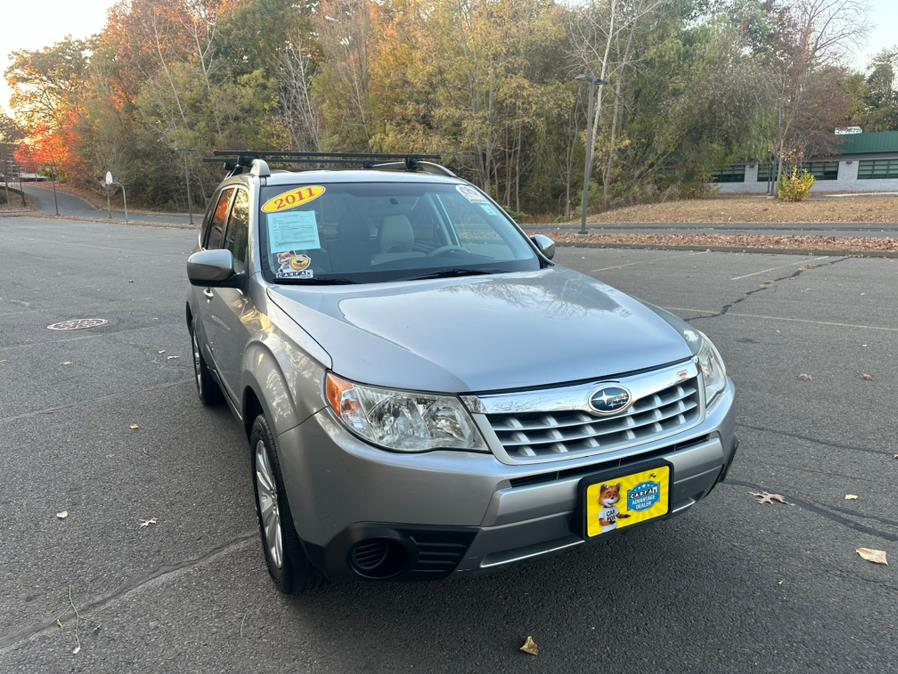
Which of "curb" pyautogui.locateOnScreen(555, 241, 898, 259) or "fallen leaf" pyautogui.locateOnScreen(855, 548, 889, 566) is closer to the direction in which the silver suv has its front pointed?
the fallen leaf

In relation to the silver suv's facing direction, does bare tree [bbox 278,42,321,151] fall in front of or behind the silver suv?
behind

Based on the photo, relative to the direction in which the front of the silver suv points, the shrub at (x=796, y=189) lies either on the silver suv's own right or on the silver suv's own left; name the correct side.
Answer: on the silver suv's own left

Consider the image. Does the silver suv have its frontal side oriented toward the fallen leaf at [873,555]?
no

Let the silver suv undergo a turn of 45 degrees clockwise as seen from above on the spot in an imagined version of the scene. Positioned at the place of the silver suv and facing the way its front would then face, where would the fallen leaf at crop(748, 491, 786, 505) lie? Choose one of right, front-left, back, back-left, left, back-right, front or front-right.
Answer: back-left

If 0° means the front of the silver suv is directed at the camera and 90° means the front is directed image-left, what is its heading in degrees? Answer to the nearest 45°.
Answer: approximately 315°

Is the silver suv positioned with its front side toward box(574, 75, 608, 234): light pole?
no

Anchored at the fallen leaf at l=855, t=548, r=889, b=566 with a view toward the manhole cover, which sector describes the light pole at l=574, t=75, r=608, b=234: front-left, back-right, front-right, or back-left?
front-right

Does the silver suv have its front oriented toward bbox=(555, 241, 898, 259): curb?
no

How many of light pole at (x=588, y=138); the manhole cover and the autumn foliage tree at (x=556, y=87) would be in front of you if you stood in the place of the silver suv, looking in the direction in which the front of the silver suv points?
0

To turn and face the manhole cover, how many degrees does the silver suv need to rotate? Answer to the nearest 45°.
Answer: approximately 180°

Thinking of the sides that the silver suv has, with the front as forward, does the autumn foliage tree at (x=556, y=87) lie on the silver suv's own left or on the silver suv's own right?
on the silver suv's own left

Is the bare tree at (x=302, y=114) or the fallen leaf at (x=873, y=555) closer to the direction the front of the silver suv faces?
the fallen leaf
